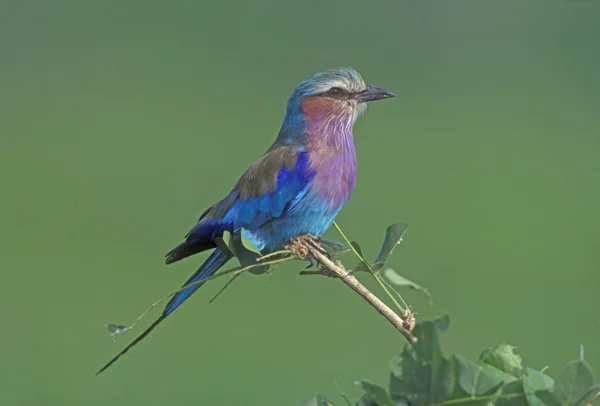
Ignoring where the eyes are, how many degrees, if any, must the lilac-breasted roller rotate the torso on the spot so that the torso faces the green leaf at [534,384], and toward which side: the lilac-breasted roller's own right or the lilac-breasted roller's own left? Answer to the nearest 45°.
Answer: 0° — it already faces it

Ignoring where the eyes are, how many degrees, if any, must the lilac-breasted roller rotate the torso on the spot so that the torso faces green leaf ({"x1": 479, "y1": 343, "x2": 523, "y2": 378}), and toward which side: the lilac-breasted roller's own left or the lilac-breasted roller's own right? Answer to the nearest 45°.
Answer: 0° — it already faces it

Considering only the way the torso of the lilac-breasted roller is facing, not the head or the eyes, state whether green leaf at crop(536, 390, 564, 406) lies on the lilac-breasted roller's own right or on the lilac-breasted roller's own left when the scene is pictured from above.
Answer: on the lilac-breasted roller's own right

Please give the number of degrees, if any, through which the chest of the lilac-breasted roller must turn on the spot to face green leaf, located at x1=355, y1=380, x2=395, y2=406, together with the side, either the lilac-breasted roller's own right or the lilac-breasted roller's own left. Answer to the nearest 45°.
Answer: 0° — it already faces it

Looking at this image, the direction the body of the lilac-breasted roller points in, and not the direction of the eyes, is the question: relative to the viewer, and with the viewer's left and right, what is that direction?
facing to the right of the viewer

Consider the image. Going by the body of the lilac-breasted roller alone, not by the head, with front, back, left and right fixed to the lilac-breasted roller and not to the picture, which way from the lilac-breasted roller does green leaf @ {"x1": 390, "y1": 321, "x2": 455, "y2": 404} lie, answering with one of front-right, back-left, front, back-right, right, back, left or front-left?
front

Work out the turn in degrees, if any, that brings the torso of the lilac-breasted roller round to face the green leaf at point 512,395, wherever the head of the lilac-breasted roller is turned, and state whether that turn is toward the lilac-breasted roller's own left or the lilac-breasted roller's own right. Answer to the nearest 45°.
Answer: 0° — it already faces it

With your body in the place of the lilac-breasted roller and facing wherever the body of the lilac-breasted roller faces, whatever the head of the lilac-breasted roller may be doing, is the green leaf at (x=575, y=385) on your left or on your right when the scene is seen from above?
on your right
